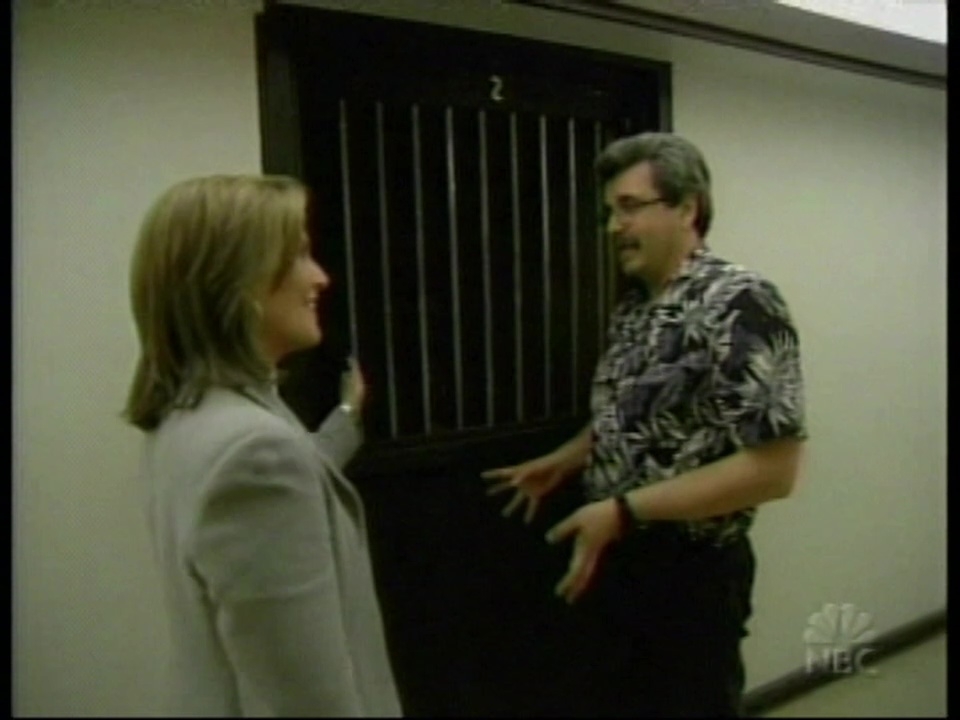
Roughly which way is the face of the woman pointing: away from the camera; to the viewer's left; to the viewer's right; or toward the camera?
to the viewer's right

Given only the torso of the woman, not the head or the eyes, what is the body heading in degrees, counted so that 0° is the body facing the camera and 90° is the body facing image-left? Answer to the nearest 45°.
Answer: approximately 270°

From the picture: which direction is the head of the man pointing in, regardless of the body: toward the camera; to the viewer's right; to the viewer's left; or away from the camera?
to the viewer's left
